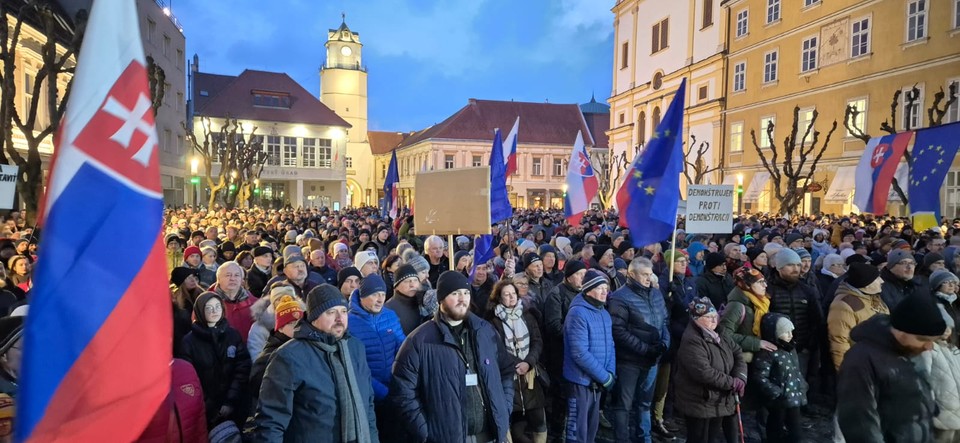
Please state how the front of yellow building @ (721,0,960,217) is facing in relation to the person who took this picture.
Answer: facing the viewer and to the left of the viewer

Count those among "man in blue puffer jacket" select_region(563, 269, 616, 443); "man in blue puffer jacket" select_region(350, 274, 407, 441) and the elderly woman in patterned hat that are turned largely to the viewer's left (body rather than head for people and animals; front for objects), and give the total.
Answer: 0

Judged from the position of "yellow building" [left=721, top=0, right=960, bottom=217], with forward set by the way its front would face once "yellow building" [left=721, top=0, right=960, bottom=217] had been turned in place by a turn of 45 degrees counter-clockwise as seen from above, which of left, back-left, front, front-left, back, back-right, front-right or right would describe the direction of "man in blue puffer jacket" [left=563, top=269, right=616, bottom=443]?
front

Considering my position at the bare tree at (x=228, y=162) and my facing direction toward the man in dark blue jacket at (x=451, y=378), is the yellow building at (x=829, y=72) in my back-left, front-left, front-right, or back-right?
front-left

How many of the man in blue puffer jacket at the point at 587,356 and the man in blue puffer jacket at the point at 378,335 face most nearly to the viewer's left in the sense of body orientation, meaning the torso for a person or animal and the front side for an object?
0

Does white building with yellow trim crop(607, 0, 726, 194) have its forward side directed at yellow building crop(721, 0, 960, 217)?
no

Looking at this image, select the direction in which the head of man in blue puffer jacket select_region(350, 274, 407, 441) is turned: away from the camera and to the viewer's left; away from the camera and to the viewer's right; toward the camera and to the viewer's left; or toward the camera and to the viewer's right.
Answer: toward the camera and to the viewer's right

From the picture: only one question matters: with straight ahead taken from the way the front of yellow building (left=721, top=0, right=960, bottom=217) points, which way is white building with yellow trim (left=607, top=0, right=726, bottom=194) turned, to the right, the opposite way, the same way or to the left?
the same way

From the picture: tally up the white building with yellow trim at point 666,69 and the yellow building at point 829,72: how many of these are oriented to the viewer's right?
0

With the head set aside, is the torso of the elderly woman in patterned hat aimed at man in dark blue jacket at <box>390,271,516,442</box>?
no

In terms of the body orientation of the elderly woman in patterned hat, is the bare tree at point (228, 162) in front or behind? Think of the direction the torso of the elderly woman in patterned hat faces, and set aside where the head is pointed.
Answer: behind

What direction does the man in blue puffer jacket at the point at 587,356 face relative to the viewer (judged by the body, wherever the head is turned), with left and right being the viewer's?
facing the viewer and to the right of the viewer

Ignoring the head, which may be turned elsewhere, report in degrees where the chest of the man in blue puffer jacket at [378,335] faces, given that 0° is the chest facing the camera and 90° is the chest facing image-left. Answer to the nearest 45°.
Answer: approximately 315°

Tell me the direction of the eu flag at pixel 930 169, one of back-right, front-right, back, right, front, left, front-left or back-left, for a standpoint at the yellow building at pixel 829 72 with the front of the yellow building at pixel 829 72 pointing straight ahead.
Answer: front-left
